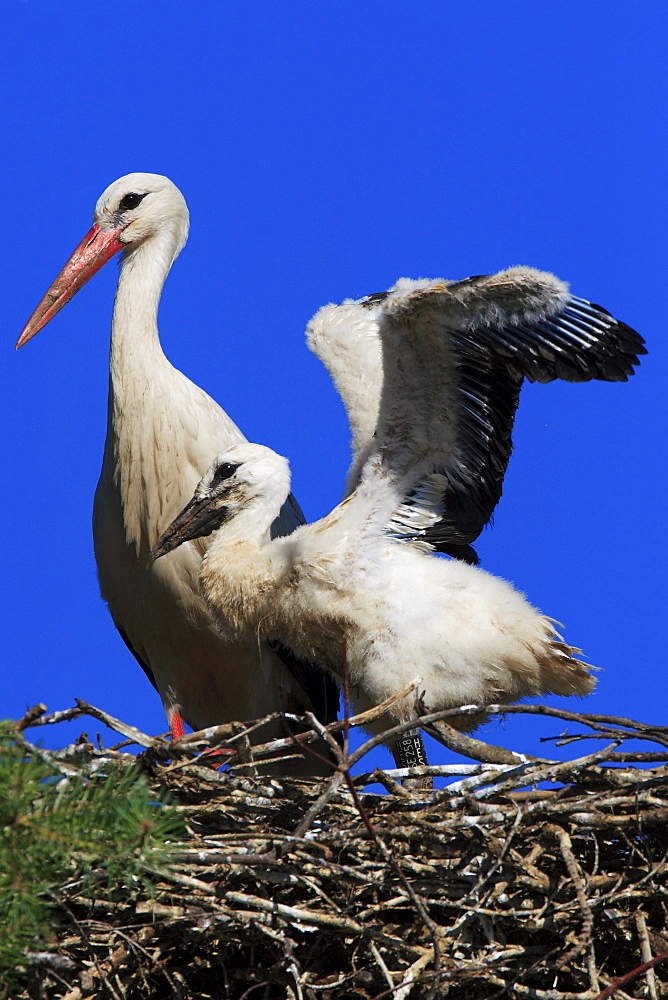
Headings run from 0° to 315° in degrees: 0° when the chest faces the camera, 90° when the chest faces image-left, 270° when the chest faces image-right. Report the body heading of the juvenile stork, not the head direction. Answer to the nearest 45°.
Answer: approximately 90°
